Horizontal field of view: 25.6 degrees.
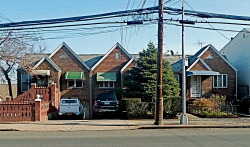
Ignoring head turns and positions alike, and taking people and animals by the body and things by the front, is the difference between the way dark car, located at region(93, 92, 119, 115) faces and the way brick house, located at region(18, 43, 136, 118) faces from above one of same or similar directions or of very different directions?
very different directions

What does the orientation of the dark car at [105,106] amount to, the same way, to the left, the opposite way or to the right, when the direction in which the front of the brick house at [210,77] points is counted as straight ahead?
the opposite way

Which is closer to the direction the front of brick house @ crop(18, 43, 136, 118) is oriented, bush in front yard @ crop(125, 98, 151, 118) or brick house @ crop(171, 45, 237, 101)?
the bush in front yard

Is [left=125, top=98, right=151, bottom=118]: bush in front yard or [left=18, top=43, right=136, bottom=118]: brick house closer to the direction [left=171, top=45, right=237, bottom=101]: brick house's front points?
the bush in front yard

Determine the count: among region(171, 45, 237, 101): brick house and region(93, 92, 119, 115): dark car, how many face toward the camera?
1

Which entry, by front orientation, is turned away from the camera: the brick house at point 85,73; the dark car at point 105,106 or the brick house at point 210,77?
the dark car

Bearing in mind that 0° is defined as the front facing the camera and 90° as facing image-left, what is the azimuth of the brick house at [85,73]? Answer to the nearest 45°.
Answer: approximately 0°

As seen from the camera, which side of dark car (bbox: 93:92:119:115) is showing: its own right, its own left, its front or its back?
back

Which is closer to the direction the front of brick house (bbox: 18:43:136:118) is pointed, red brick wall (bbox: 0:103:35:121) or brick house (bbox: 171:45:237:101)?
the red brick wall

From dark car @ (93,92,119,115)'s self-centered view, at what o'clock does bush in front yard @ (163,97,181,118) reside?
The bush in front yard is roughly at 4 o'clock from the dark car.
